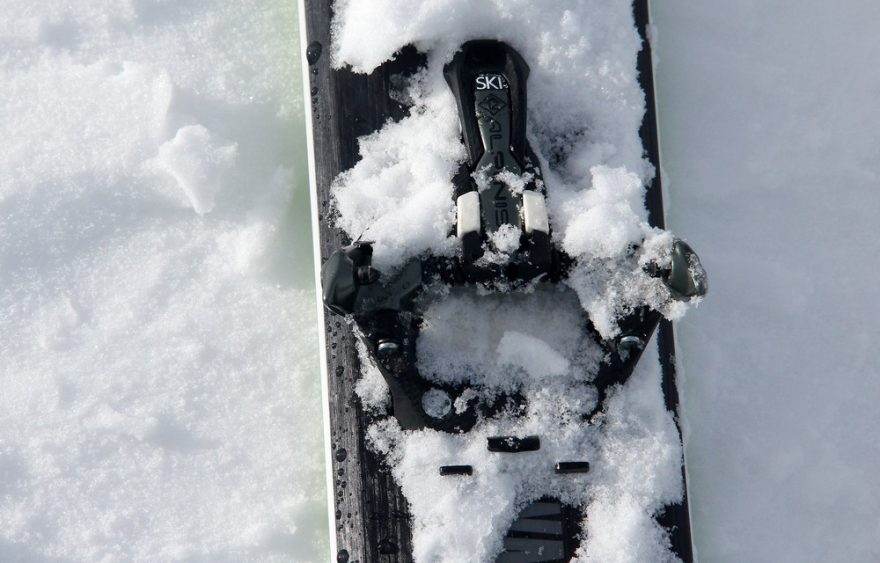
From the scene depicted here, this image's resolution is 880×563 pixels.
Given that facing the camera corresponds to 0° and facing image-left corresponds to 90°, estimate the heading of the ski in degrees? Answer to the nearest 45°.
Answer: approximately 180°
